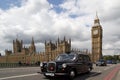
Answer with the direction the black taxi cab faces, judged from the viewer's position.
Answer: facing the viewer and to the left of the viewer
